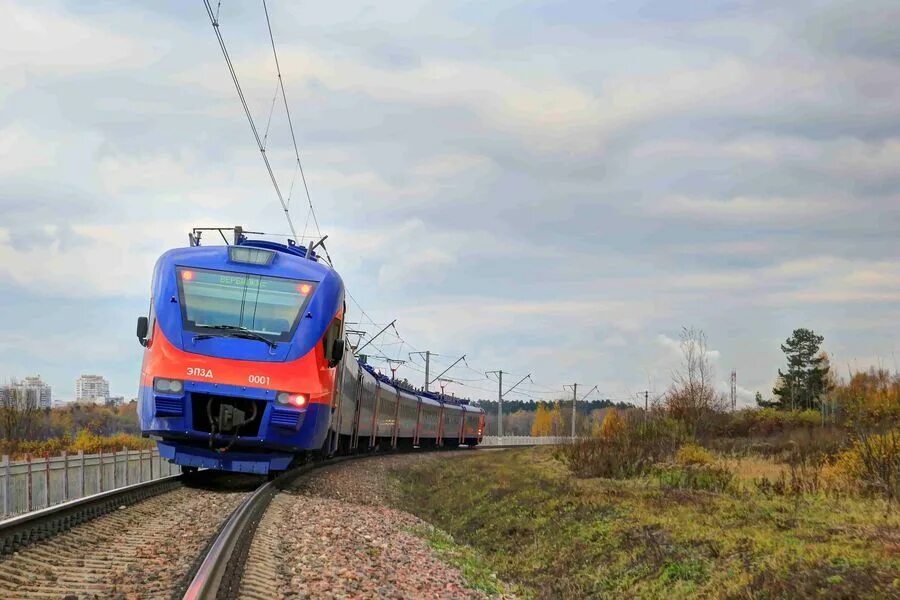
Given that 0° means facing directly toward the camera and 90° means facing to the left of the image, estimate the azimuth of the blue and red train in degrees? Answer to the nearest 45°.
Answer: approximately 0°

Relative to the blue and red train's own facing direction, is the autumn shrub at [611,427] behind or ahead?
behind

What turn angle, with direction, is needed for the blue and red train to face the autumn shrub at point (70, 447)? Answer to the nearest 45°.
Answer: approximately 180°

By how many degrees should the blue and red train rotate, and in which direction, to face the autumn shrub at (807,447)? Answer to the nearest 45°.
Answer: approximately 135° to its left

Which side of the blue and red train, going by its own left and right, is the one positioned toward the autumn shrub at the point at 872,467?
left

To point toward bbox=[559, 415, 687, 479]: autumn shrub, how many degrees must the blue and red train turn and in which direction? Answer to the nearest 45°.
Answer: approximately 135° to its left

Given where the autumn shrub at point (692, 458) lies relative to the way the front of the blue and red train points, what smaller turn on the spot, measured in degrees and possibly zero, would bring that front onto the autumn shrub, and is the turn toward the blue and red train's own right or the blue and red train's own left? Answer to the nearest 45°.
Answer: approximately 135° to the blue and red train's own left
